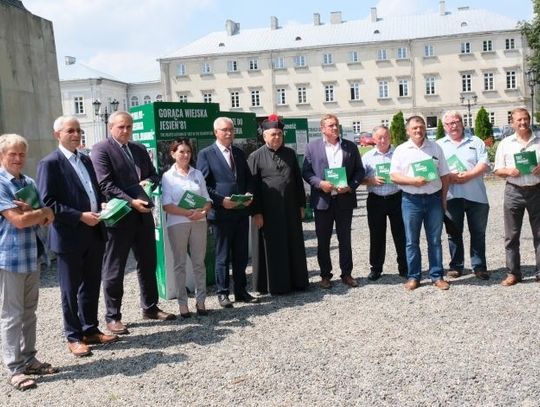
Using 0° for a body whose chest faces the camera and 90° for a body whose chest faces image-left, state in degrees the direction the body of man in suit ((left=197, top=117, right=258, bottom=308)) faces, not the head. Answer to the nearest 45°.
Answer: approximately 315°

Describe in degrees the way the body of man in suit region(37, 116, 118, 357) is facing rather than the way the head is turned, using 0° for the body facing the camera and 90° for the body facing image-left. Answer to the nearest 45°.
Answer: approximately 315°

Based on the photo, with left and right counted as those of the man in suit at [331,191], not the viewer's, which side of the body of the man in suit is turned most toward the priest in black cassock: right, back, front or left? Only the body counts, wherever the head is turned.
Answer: right

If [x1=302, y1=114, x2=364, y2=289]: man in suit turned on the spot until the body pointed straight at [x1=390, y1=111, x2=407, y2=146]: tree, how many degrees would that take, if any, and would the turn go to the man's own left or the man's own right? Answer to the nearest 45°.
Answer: approximately 180°

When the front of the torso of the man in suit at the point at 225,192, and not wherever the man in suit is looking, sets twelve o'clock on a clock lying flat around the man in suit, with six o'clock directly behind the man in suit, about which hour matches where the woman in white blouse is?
The woman in white blouse is roughly at 3 o'clock from the man in suit.

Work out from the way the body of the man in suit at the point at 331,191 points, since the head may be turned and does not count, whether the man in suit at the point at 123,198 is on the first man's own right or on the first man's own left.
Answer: on the first man's own right

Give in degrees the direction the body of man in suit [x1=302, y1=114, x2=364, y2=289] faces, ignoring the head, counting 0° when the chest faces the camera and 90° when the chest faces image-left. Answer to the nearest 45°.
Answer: approximately 0°
